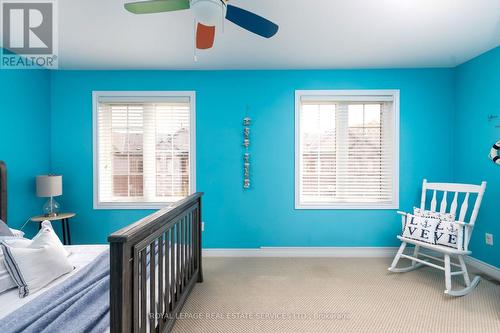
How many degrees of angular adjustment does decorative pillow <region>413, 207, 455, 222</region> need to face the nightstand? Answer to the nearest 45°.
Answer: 0° — it already faces it

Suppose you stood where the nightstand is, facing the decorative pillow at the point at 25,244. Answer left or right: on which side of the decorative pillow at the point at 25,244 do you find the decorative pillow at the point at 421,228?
left

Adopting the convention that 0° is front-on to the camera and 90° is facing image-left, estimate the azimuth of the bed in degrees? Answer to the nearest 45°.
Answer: approximately 315°

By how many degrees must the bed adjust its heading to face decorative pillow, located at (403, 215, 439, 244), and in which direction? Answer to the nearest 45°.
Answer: approximately 45° to its left

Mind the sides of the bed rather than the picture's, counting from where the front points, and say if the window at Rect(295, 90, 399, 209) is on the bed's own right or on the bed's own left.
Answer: on the bed's own left

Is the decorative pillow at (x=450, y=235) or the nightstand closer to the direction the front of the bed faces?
the decorative pillow

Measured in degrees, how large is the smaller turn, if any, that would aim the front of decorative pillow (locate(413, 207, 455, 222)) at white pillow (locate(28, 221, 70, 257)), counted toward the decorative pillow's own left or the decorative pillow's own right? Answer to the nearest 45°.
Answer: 0° — it already faces it

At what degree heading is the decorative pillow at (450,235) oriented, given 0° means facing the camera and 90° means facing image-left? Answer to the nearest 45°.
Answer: approximately 45°
